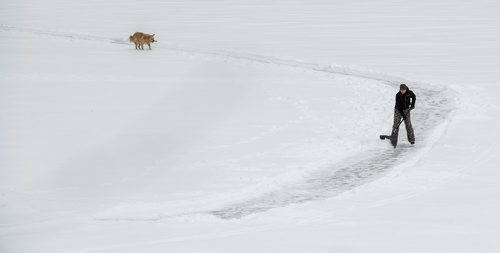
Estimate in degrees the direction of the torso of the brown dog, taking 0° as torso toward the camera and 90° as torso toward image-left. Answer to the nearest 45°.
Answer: approximately 270°

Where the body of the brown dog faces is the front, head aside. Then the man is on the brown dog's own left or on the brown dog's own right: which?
on the brown dog's own right
